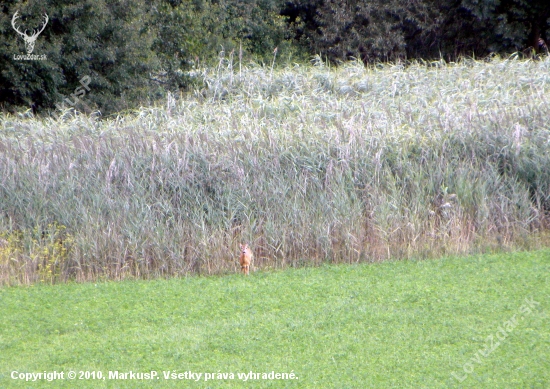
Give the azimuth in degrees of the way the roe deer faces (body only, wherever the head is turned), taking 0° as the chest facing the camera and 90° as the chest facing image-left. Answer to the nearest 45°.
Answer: approximately 0°
